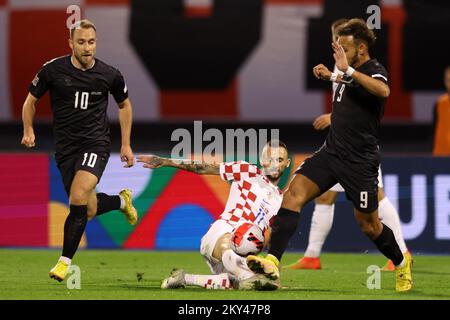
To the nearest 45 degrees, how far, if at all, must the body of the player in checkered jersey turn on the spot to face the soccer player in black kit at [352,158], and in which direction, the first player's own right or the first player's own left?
approximately 45° to the first player's own left

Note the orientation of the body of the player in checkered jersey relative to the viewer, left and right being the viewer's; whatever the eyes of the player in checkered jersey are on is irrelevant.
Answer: facing the viewer and to the right of the viewer

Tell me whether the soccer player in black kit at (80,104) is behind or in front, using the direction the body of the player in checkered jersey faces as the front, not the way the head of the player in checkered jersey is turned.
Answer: behind
